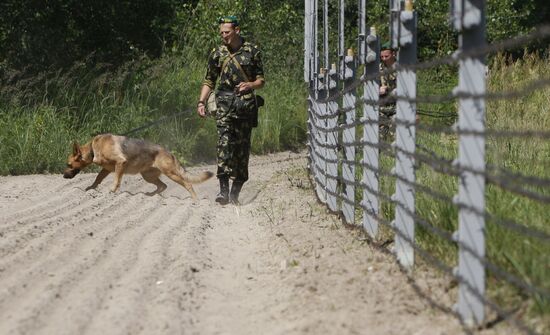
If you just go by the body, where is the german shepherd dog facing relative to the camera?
to the viewer's left

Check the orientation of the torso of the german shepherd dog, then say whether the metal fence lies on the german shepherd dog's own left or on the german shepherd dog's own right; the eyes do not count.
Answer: on the german shepherd dog's own left
